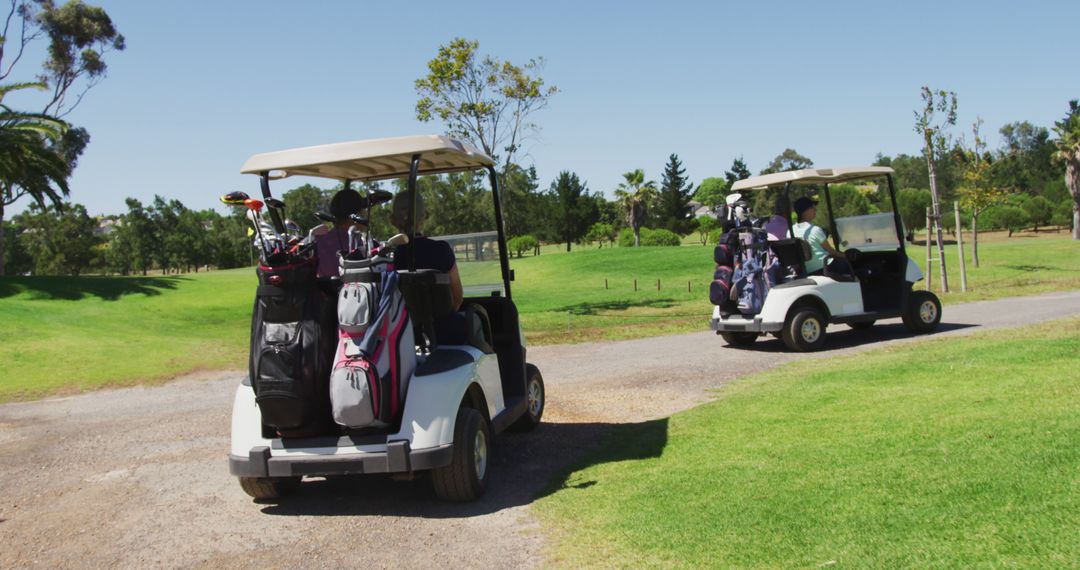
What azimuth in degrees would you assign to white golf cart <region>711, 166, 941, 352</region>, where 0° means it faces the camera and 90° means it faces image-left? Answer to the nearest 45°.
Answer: approximately 225°

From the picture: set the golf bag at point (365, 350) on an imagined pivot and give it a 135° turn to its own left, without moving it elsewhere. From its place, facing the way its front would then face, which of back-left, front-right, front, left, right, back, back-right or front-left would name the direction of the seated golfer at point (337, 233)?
left

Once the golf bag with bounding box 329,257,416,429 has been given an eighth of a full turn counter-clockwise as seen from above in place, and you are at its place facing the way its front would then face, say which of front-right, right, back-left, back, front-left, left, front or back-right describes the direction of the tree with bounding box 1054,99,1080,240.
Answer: back-left

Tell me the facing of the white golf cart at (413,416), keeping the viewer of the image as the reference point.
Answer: facing away from the viewer and to the right of the viewer

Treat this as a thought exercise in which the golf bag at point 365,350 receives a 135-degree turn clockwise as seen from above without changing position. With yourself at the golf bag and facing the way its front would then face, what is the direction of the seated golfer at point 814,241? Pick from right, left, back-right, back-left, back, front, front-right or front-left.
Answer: front-right

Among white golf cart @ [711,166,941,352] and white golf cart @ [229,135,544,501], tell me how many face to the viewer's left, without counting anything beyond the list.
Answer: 0

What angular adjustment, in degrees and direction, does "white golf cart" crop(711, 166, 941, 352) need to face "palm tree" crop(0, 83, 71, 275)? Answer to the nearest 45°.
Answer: approximately 135° to its left

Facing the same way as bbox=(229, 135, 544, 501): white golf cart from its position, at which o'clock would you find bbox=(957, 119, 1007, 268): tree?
The tree is roughly at 12 o'clock from the white golf cart.

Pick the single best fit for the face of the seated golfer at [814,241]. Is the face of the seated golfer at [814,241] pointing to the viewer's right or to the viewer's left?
to the viewer's right

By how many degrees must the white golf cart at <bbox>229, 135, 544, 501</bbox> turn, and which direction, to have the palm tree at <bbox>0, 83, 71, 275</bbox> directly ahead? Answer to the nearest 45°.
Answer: approximately 90° to its left

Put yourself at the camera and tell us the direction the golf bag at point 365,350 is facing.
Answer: facing the viewer and to the left of the viewer

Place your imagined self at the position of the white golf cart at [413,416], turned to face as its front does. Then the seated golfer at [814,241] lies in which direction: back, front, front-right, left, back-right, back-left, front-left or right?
front

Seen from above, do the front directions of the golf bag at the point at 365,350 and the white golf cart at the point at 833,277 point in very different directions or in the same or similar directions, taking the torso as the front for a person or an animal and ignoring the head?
very different directions

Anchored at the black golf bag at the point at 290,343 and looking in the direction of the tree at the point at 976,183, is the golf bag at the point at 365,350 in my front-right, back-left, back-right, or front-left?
front-right

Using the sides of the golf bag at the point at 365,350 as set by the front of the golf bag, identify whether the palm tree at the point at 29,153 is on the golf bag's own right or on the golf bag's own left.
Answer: on the golf bag's own right
